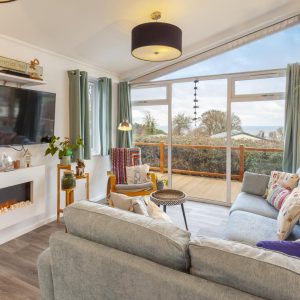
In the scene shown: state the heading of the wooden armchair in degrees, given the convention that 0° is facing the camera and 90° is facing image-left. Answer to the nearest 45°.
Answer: approximately 315°

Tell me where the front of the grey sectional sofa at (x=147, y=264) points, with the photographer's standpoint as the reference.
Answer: facing away from the viewer and to the right of the viewer

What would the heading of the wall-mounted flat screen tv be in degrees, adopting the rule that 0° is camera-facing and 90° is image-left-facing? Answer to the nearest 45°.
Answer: approximately 315°

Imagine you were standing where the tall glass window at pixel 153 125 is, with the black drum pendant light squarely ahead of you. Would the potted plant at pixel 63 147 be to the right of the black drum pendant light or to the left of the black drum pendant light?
right

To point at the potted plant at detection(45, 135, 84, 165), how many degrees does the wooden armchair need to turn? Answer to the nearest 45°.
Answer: approximately 90° to its right

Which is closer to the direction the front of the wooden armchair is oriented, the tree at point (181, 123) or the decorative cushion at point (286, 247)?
the decorative cushion
